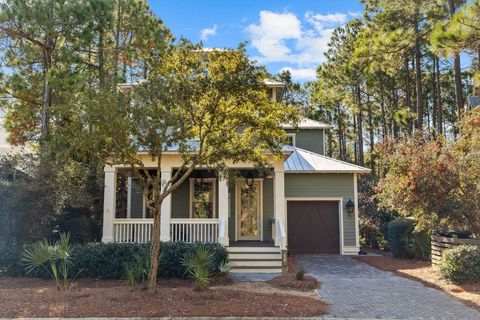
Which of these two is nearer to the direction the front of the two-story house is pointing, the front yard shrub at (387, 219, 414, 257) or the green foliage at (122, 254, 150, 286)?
the green foliage

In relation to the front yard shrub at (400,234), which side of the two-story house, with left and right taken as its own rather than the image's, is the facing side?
left

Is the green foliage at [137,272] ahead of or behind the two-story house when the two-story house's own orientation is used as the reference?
ahead

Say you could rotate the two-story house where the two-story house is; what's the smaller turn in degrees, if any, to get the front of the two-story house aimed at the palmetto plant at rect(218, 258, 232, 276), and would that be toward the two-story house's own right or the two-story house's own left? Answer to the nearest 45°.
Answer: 0° — it already faces it

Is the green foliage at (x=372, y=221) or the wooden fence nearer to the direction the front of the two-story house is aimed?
the wooden fence

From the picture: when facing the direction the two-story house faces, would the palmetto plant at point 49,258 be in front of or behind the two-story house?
in front

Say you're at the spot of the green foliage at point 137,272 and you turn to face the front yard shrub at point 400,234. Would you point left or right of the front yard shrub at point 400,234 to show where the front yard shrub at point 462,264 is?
right

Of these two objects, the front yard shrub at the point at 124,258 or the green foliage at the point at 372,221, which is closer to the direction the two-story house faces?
the front yard shrub

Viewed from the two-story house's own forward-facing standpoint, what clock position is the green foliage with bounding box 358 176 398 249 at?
The green foliage is roughly at 8 o'clock from the two-story house.

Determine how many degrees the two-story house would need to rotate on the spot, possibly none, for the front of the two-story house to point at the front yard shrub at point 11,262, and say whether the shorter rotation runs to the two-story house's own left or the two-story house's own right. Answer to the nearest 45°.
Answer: approximately 45° to the two-story house's own right

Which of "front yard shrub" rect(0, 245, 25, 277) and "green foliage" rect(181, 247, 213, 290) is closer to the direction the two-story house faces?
the green foliage

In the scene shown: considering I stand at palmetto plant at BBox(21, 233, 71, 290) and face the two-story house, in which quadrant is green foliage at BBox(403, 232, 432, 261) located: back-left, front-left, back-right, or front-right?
front-right

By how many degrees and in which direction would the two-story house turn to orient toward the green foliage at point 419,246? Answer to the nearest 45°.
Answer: approximately 90° to its left

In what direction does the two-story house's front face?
toward the camera

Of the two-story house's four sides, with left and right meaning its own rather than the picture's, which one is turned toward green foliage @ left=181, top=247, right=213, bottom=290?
front
